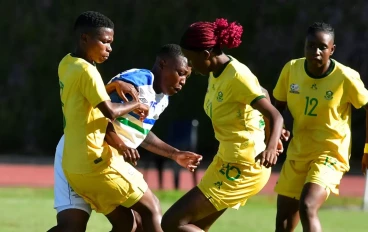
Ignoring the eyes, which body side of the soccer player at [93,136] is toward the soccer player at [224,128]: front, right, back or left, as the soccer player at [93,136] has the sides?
front

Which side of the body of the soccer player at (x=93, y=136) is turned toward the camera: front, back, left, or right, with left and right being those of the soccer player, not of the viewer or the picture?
right

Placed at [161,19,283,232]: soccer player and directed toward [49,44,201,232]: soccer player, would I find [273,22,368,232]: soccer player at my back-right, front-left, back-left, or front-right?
back-right

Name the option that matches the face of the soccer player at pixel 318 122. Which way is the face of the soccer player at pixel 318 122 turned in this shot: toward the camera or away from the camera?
toward the camera

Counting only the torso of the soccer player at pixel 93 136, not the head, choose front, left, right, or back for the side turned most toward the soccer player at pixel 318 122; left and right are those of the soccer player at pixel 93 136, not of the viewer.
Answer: front
